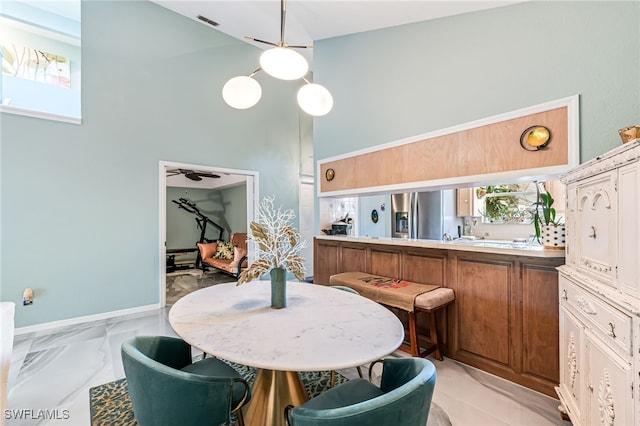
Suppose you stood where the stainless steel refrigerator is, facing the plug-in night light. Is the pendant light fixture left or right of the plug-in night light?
left

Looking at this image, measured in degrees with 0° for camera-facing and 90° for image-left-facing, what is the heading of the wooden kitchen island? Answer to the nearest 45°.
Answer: approximately 45°

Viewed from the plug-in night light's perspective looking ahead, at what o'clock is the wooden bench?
The wooden bench is roughly at 11 o'clock from the plug-in night light.

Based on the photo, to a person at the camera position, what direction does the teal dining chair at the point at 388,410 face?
facing away from the viewer and to the left of the viewer

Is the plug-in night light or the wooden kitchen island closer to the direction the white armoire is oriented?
the plug-in night light

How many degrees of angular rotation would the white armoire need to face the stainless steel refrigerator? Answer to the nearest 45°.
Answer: approximately 90° to its right

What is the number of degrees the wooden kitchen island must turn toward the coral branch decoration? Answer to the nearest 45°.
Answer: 0° — it already faces it

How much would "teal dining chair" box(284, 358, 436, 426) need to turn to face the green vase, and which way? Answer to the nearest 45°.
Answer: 0° — it already faces it

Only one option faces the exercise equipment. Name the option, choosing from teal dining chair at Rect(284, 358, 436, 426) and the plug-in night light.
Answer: the teal dining chair

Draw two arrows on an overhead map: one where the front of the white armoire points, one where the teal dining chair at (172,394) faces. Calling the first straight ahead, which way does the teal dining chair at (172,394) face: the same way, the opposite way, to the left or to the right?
to the right

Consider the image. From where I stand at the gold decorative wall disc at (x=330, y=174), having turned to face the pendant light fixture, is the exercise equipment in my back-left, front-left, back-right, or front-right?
back-right

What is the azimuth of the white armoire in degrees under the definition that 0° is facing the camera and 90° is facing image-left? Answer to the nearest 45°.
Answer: approximately 45°
